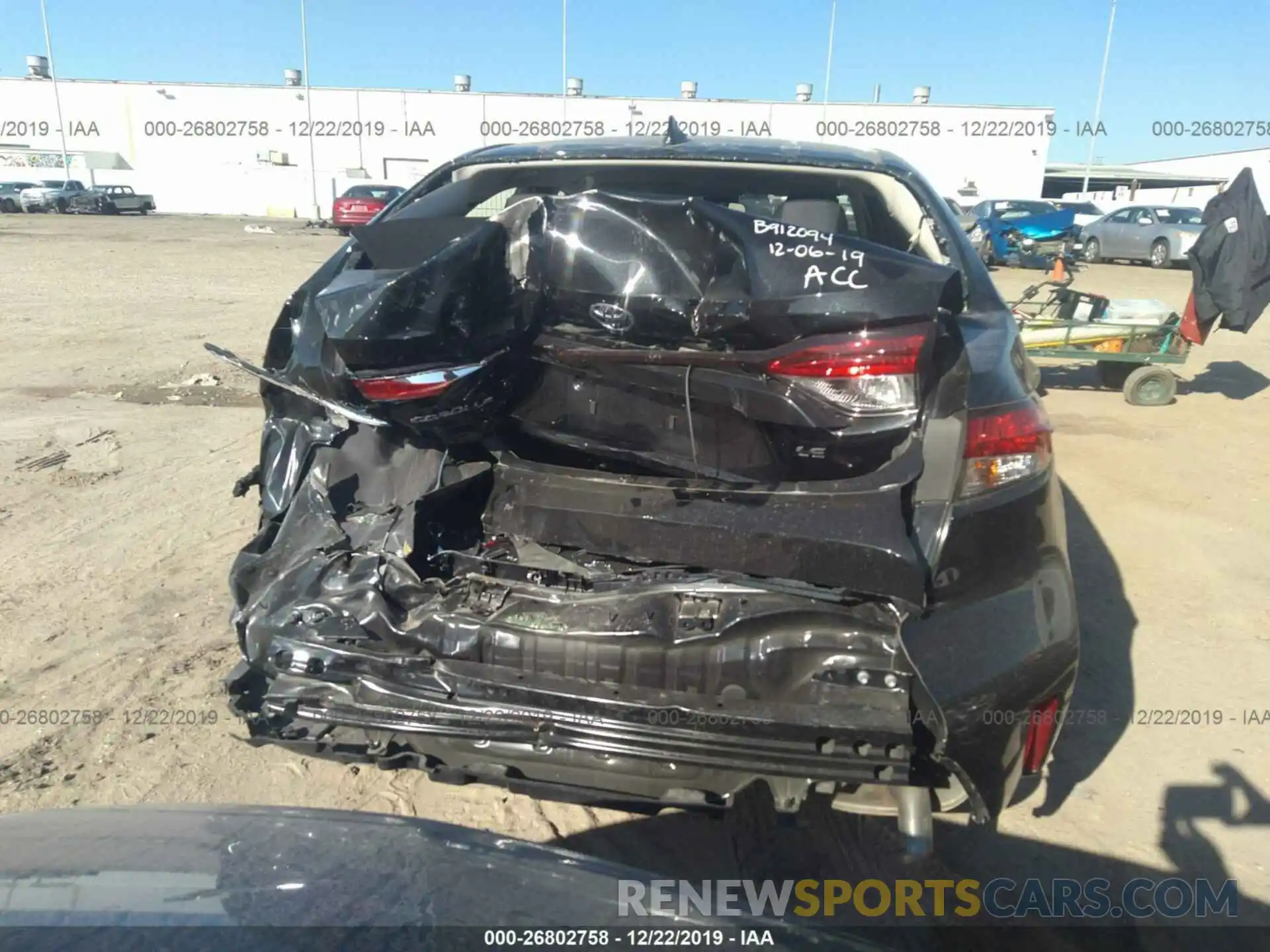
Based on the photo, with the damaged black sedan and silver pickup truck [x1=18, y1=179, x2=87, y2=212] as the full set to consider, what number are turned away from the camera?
1

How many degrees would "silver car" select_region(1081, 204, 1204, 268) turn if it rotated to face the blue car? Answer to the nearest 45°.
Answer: approximately 135° to its right

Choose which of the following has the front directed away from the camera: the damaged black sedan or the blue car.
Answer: the damaged black sedan

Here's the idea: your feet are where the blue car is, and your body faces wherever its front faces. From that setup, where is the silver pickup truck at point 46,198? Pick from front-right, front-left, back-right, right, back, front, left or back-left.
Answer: back-right

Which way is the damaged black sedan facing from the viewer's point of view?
away from the camera

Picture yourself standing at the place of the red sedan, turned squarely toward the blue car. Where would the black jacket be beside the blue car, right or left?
right

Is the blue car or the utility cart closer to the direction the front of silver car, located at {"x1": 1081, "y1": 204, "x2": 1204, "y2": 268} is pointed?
the utility cart

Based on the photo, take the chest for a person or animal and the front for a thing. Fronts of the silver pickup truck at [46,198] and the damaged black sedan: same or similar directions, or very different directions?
very different directions
